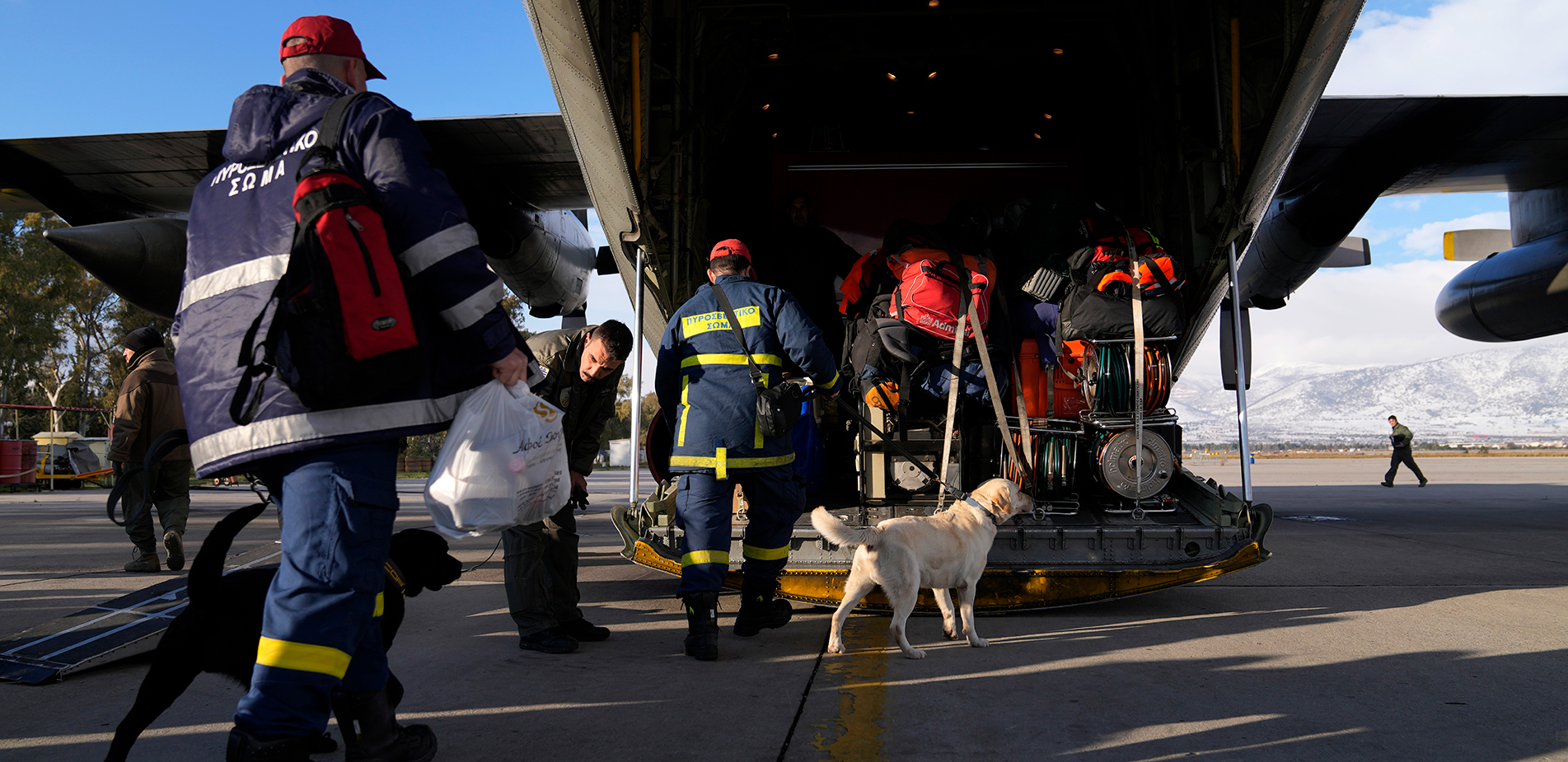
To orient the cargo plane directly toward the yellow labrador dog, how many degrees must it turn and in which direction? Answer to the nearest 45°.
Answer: approximately 180°

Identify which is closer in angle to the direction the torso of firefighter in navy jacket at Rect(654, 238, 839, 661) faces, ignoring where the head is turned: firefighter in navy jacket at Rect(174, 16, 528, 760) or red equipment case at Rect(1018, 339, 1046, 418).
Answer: the red equipment case

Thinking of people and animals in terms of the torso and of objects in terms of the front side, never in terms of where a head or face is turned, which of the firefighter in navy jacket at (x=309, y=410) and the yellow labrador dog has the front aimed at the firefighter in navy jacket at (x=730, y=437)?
the firefighter in navy jacket at (x=309, y=410)

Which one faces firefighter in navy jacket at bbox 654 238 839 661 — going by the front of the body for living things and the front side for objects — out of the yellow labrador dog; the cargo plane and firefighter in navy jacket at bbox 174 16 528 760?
firefighter in navy jacket at bbox 174 16 528 760

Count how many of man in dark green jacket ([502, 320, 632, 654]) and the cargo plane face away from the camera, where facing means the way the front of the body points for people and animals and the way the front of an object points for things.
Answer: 1

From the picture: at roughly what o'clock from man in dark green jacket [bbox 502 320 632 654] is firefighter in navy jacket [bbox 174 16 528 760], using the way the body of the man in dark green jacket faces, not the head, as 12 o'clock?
The firefighter in navy jacket is roughly at 2 o'clock from the man in dark green jacket.

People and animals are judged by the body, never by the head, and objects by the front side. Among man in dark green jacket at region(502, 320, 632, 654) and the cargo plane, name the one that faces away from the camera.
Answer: the cargo plane

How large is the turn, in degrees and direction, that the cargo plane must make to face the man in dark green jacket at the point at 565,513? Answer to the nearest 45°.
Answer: approximately 135° to its left

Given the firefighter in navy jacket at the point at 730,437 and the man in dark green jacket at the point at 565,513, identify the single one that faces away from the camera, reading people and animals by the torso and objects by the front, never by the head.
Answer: the firefighter in navy jacket

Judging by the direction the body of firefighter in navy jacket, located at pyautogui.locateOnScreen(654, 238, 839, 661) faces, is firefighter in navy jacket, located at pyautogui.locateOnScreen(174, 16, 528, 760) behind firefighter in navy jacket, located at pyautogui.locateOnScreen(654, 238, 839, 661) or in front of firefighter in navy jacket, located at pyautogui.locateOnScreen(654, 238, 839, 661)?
behind

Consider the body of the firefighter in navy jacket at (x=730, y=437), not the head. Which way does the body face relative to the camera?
away from the camera

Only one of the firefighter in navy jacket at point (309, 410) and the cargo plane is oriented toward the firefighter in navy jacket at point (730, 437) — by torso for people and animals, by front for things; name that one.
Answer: the firefighter in navy jacket at point (309, 410)
